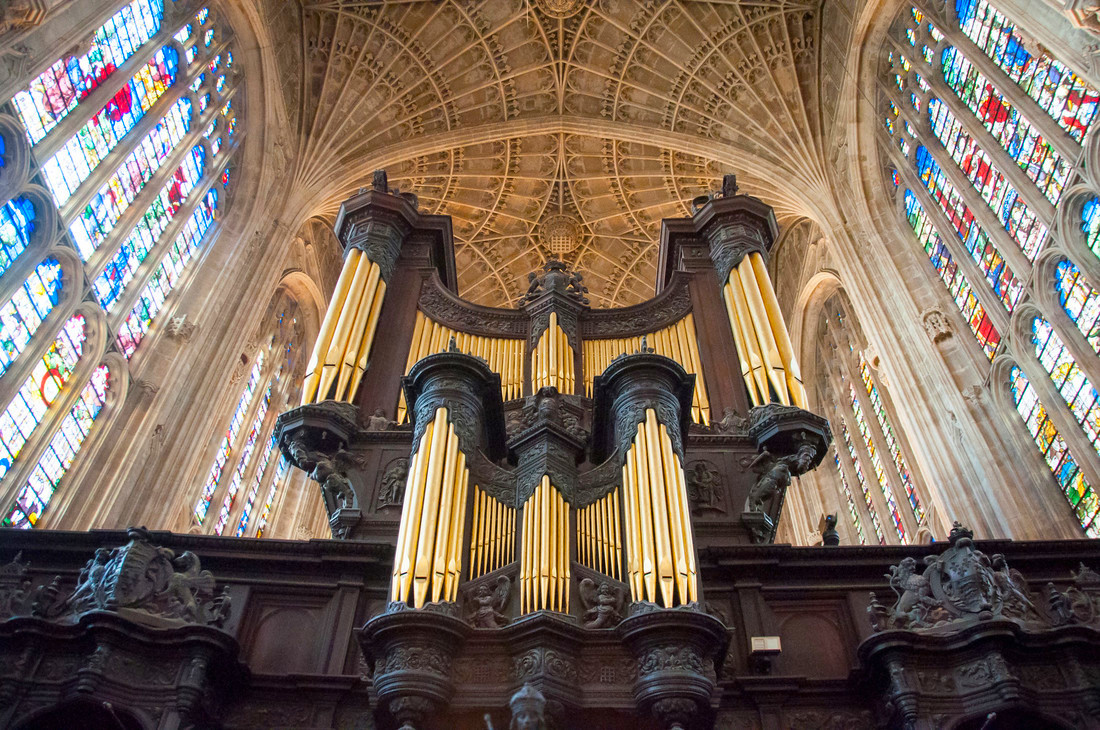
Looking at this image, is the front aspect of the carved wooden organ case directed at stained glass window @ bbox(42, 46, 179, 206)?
no

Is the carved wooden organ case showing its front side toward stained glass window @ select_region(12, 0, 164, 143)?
no

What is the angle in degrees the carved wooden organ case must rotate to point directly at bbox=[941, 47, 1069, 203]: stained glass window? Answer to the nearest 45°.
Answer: approximately 90° to its left

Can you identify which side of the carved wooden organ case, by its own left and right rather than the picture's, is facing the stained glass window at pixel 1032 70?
left

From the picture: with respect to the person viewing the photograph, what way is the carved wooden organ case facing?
facing the viewer
